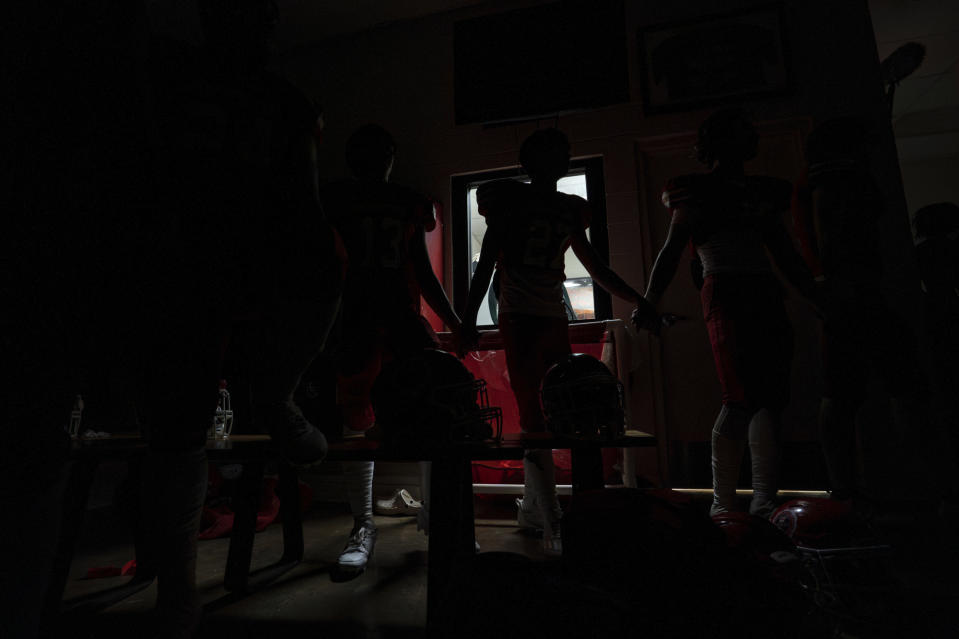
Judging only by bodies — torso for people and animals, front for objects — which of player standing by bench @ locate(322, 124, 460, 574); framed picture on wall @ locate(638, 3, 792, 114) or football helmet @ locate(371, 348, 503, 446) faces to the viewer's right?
the football helmet

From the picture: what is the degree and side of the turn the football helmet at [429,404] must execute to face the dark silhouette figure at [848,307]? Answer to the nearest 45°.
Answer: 0° — it already faces them

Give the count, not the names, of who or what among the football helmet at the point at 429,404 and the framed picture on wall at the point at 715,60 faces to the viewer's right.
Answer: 1

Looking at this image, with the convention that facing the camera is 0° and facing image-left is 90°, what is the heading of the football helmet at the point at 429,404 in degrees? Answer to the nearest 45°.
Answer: approximately 270°

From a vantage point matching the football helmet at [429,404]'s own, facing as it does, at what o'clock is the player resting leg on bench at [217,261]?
The player resting leg on bench is roughly at 5 o'clock from the football helmet.
